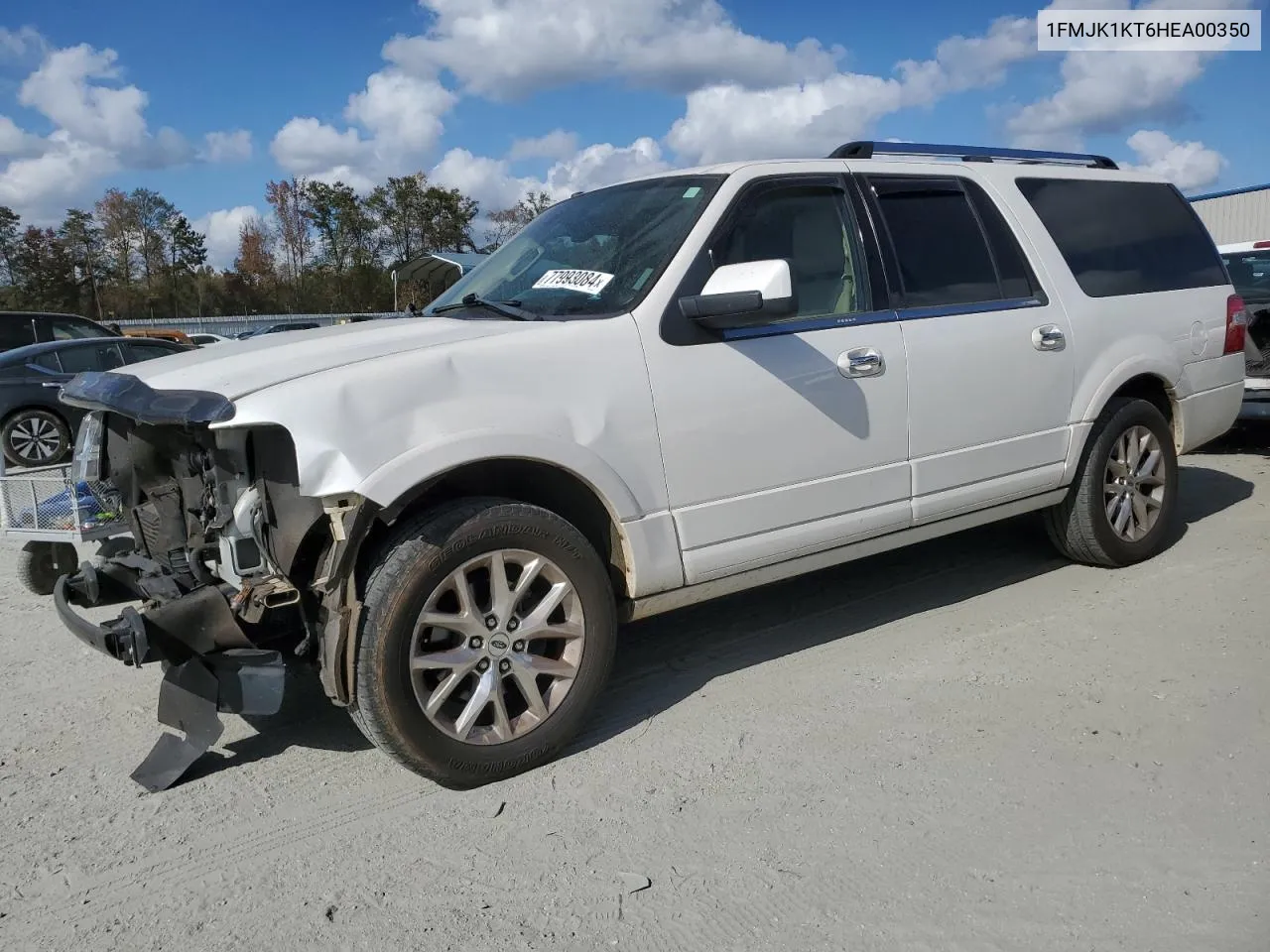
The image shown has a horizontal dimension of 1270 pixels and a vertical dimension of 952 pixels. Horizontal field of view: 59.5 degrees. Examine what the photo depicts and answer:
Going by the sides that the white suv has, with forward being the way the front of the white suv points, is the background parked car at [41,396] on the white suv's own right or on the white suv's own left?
on the white suv's own right

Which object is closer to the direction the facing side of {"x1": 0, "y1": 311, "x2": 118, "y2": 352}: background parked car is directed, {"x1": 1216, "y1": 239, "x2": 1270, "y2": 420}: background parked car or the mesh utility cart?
the background parked car

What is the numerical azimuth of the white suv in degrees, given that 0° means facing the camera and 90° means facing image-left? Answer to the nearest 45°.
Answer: approximately 45°

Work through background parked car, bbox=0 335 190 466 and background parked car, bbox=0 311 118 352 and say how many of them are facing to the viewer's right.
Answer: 2

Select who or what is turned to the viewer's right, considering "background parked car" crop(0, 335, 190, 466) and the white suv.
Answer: the background parked car

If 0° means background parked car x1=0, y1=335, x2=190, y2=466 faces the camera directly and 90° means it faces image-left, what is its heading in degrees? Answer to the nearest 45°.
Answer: approximately 270°

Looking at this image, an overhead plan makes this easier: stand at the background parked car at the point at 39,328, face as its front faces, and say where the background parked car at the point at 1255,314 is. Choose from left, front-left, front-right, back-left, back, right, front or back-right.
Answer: front-right

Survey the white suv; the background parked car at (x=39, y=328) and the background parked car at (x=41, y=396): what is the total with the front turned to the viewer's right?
2

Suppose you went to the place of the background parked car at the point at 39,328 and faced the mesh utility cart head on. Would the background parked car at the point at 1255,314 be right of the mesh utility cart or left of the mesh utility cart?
left
